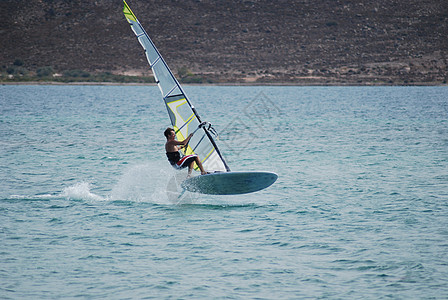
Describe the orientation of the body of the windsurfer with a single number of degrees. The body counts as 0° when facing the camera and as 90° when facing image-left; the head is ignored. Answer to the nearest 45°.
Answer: approximately 270°

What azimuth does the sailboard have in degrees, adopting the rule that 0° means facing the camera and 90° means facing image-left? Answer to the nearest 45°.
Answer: approximately 270°

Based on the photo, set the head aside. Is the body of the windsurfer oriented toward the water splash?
no
